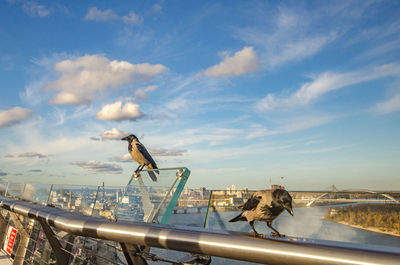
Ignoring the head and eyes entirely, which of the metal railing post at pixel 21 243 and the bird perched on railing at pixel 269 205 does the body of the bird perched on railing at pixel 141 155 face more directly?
the metal railing post

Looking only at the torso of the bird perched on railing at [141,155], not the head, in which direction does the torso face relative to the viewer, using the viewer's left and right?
facing to the left of the viewer

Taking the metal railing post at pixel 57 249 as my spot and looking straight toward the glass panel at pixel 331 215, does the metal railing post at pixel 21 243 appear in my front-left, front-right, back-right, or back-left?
back-left

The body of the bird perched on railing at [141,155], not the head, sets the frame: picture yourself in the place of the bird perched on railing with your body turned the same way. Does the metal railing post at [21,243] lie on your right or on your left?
on your left

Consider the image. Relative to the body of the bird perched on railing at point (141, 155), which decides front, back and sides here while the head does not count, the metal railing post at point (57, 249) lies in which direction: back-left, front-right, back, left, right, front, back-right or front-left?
left

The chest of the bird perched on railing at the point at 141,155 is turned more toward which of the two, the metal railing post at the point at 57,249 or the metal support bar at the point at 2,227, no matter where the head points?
the metal support bar

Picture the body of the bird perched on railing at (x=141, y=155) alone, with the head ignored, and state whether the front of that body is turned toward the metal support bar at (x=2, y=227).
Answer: yes
